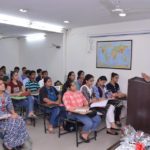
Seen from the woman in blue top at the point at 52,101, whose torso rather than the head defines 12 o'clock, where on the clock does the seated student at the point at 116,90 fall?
The seated student is roughly at 10 o'clock from the woman in blue top.

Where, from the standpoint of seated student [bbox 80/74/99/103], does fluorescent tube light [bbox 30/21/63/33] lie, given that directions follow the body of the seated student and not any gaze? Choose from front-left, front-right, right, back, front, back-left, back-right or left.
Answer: back

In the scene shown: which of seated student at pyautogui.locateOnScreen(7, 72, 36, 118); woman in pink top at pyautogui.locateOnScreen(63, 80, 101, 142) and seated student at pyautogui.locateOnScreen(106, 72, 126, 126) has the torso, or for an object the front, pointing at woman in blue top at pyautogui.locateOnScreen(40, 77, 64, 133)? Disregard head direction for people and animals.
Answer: seated student at pyautogui.locateOnScreen(7, 72, 36, 118)

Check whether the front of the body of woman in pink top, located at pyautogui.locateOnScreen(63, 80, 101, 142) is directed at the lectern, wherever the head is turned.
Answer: yes

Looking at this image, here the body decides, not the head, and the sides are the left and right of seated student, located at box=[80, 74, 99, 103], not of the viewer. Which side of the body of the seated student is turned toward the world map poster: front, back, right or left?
left

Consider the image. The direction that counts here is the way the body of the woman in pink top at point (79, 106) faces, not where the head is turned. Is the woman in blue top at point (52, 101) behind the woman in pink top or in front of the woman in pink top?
behind

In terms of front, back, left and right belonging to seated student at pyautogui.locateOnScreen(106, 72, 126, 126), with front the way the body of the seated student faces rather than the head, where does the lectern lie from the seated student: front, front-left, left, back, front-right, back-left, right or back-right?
front-right

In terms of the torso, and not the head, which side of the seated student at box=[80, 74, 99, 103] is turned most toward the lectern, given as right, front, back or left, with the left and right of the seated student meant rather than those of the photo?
front

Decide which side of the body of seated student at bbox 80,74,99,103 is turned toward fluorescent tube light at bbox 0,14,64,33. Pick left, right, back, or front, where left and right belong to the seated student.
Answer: back

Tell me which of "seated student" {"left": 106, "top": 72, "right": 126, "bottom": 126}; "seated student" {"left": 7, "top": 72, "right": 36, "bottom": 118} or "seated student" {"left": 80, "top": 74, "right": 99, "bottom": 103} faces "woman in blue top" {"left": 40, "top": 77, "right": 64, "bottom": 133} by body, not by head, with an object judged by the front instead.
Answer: "seated student" {"left": 7, "top": 72, "right": 36, "bottom": 118}

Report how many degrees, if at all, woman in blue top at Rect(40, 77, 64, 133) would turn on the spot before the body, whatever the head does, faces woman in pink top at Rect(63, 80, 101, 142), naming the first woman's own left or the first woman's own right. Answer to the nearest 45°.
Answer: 0° — they already face them

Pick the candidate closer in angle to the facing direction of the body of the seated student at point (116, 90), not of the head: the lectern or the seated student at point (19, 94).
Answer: the lectern

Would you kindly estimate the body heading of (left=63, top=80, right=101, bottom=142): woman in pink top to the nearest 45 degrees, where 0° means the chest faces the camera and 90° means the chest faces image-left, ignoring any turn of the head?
approximately 315°
